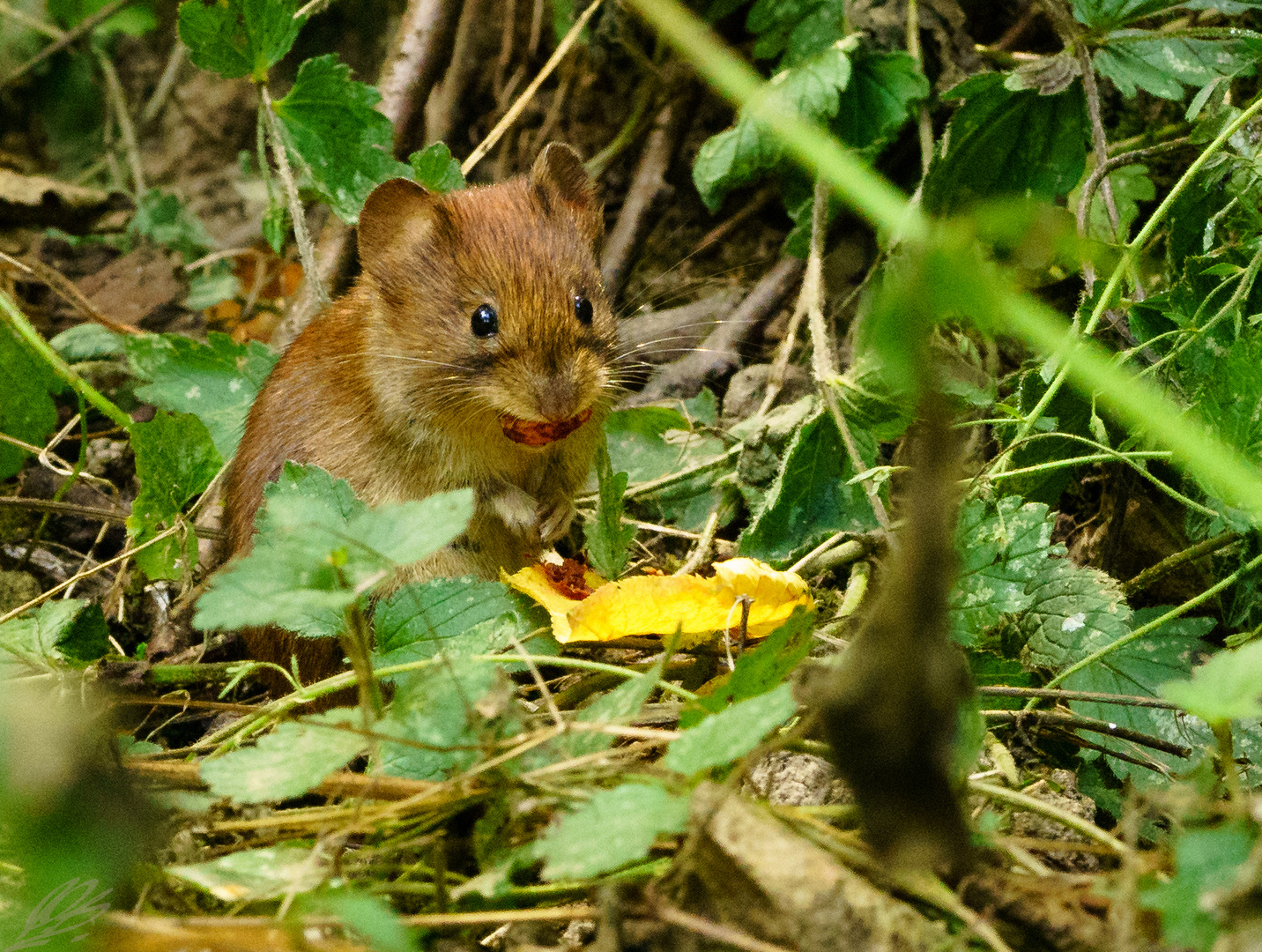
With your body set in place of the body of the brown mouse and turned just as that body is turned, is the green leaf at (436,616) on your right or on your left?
on your right

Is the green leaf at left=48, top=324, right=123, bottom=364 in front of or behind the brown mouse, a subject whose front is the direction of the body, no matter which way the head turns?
behind

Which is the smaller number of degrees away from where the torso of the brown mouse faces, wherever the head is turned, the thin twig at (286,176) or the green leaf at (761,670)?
the green leaf

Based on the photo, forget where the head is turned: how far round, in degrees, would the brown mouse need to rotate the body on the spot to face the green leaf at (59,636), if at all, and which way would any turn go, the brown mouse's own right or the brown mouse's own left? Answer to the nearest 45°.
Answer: approximately 90° to the brown mouse's own right

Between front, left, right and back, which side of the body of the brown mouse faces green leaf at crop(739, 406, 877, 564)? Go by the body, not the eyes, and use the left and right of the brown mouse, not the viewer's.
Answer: left

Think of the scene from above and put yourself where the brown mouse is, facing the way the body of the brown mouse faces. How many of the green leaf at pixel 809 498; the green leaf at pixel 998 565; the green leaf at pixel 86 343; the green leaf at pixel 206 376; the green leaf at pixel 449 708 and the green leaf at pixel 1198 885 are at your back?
2

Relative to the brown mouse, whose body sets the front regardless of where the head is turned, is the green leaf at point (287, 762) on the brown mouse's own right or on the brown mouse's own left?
on the brown mouse's own right

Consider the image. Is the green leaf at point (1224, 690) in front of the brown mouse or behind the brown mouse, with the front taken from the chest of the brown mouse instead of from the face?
in front

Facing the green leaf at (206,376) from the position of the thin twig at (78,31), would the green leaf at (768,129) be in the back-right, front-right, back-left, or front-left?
front-left
